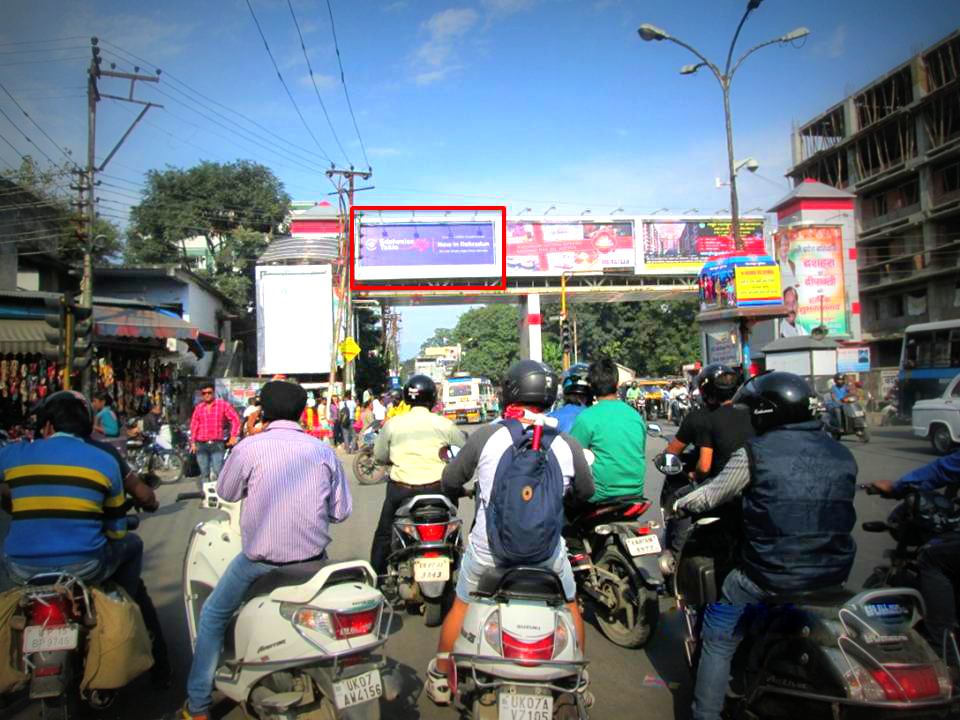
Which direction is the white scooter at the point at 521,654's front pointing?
away from the camera

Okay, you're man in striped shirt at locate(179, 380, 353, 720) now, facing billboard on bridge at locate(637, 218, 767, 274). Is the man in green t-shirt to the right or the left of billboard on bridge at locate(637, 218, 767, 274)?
right

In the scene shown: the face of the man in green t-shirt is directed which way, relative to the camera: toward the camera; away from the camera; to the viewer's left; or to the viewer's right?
away from the camera

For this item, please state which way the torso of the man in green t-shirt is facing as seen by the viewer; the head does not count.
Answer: away from the camera

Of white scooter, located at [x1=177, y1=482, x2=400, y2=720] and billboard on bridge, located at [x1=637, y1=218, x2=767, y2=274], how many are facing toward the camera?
1

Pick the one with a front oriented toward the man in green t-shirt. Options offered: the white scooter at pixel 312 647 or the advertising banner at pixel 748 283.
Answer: the advertising banner

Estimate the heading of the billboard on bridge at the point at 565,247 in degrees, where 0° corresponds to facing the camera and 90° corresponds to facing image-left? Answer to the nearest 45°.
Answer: approximately 0°

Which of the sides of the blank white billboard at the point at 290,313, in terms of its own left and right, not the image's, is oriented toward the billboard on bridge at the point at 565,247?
left

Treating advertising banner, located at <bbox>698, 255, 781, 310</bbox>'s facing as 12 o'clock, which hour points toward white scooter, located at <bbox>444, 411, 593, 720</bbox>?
The white scooter is roughly at 12 o'clock from the advertising banner.

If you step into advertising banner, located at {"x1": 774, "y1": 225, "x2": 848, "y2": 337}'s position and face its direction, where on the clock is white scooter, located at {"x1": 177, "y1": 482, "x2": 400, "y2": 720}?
The white scooter is roughly at 12 o'clock from the advertising banner.

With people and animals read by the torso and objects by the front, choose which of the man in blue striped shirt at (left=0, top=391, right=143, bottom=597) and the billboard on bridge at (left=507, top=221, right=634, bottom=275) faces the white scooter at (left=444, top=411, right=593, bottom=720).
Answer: the billboard on bridge

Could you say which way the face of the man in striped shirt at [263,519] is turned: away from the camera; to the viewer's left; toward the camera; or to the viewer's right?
away from the camera

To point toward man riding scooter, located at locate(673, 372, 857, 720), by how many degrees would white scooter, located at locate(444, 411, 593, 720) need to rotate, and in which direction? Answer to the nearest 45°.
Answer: approximately 90° to its right
